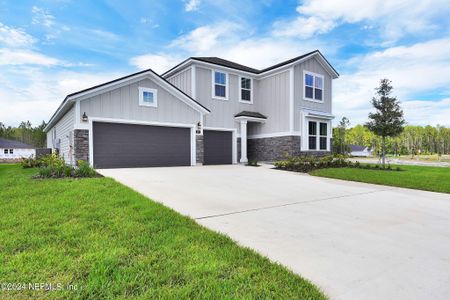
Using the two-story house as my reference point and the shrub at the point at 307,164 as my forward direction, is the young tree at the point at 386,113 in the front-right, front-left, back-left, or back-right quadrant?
front-left

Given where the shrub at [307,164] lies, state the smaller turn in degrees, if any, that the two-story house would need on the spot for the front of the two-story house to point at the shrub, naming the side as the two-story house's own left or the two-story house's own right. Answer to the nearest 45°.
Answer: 0° — it already faces it

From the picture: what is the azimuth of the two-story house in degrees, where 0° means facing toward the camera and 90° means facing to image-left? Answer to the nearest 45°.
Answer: approximately 315°

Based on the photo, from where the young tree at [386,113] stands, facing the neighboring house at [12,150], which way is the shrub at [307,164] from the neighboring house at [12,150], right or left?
left

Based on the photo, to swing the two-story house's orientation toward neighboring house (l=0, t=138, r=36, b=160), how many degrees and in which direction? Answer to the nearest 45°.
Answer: approximately 180°

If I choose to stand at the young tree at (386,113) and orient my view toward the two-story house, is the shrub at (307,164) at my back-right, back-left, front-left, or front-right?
front-left

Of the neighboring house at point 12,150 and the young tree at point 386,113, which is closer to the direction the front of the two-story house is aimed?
the young tree

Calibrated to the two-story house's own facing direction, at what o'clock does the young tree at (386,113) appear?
The young tree is roughly at 11 o'clock from the two-story house.

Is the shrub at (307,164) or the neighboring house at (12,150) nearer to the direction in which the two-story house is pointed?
the shrub
